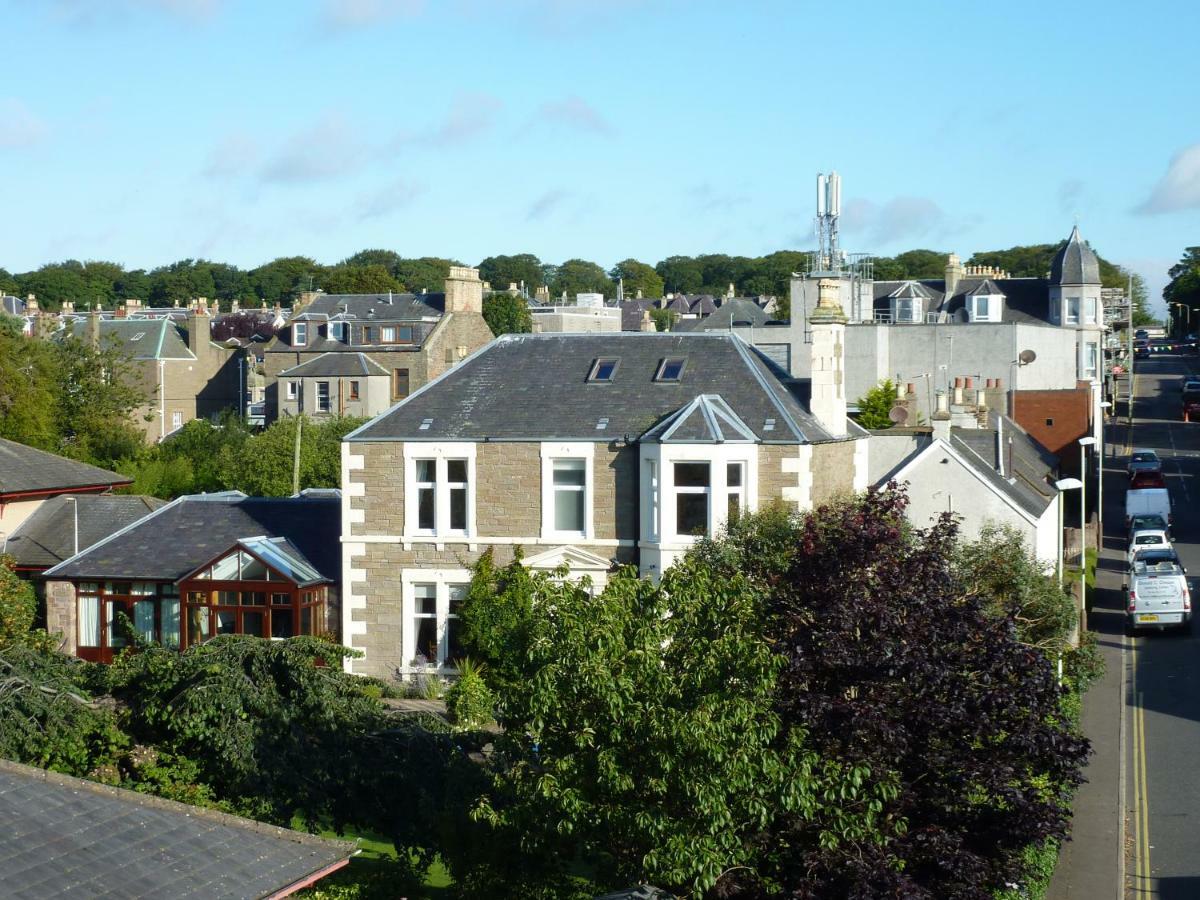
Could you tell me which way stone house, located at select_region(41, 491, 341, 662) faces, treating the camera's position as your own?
facing the viewer

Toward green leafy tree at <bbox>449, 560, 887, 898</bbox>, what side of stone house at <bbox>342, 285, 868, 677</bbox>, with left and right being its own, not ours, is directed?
front

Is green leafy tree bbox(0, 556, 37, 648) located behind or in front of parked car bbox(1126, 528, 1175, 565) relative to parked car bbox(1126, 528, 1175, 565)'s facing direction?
behind

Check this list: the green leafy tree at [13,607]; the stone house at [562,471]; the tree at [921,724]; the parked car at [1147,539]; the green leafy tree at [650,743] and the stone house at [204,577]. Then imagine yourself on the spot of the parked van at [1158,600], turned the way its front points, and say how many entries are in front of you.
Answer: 1

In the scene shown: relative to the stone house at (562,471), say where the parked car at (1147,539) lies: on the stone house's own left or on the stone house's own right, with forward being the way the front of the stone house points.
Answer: on the stone house's own left

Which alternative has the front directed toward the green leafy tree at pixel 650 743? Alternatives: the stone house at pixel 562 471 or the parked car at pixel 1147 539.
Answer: the stone house

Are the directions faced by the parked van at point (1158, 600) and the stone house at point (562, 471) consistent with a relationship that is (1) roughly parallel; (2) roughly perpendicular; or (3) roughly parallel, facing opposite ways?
roughly parallel, facing opposite ways

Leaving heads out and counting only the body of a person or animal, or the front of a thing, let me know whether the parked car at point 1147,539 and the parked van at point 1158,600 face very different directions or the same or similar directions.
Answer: same or similar directions

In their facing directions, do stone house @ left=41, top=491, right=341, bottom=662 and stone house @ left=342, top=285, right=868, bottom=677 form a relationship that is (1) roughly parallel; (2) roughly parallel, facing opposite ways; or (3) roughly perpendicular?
roughly parallel

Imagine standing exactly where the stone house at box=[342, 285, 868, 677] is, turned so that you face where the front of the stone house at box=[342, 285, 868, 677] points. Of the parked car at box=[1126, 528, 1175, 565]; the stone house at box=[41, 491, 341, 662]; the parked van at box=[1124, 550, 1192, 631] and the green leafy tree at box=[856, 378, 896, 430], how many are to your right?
1

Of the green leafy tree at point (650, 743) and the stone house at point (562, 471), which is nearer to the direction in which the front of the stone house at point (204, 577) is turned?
the green leafy tree

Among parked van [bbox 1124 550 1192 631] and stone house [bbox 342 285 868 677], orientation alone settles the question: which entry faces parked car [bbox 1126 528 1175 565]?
parked van [bbox 1124 550 1192 631]

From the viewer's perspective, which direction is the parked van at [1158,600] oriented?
away from the camera

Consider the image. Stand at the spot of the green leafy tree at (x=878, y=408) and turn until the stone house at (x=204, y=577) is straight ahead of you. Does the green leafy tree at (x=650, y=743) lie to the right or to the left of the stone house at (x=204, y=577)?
left

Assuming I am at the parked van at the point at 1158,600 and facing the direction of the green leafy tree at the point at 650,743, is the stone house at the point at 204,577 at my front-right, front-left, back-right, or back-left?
front-right

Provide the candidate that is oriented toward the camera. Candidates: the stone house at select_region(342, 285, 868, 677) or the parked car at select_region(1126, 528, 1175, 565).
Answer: the stone house

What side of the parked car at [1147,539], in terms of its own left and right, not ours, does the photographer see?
back
